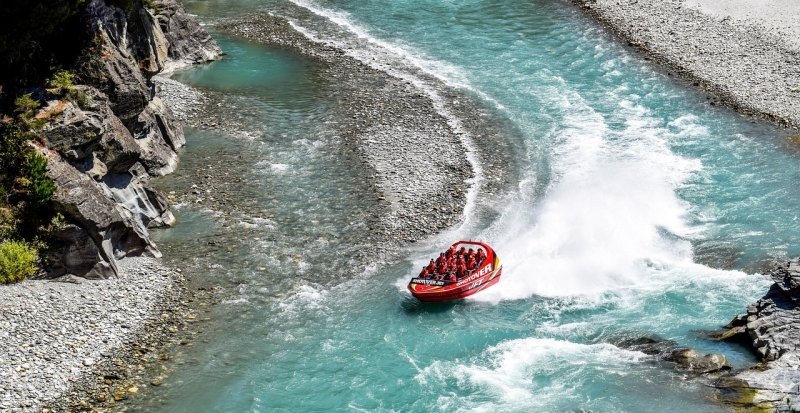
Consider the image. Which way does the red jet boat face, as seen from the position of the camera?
facing the viewer and to the left of the viewer

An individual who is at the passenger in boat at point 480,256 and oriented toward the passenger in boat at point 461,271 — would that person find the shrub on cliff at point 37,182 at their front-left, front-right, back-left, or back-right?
front-right

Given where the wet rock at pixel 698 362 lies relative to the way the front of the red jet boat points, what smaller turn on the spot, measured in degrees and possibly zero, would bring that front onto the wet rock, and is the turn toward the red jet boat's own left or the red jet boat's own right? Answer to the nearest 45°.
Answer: approximately 90° to the red jet boat's own left

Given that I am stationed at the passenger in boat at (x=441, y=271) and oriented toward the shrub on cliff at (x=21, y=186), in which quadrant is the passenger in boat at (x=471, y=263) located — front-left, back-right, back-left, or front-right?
back-right

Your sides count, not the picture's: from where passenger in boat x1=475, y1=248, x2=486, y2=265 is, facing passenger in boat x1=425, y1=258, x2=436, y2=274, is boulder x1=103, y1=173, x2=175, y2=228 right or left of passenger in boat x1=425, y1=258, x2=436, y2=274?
right

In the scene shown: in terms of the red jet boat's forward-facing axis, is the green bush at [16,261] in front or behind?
in front

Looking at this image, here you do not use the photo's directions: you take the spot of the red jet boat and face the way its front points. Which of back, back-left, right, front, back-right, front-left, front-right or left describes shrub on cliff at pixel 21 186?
front-right

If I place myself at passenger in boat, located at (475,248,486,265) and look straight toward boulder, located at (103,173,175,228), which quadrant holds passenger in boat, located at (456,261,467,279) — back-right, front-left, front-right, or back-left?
front-left
